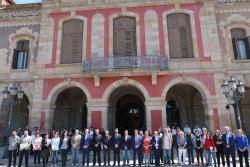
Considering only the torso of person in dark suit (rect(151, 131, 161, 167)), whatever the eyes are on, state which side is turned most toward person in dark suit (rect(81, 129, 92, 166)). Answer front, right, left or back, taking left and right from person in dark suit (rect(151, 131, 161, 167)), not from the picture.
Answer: right

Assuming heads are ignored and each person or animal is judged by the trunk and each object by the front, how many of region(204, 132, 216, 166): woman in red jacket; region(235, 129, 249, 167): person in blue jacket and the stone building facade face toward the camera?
3

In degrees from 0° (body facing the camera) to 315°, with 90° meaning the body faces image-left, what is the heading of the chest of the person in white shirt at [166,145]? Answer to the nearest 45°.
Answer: approximately 0°

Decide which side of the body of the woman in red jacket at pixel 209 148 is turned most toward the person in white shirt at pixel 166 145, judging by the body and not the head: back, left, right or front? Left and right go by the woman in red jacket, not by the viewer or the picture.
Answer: right

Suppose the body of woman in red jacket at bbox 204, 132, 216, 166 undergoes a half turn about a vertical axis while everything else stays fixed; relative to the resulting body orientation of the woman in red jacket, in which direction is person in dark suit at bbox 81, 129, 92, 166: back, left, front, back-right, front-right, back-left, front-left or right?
left

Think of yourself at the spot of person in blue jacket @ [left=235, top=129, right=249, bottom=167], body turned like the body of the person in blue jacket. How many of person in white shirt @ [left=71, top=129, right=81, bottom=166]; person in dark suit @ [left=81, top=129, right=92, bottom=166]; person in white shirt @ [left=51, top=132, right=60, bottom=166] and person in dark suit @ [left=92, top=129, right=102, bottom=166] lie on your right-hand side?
4

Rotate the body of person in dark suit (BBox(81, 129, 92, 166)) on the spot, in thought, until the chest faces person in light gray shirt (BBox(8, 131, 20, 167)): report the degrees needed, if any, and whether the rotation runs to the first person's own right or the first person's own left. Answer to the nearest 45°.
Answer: approximately 90° to the first person's own right

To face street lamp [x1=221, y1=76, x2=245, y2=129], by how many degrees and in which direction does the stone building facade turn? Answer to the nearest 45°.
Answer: approximately 45° to its left

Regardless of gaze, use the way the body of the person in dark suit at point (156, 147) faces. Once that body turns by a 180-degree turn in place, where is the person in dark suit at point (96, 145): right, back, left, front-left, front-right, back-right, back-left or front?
left
